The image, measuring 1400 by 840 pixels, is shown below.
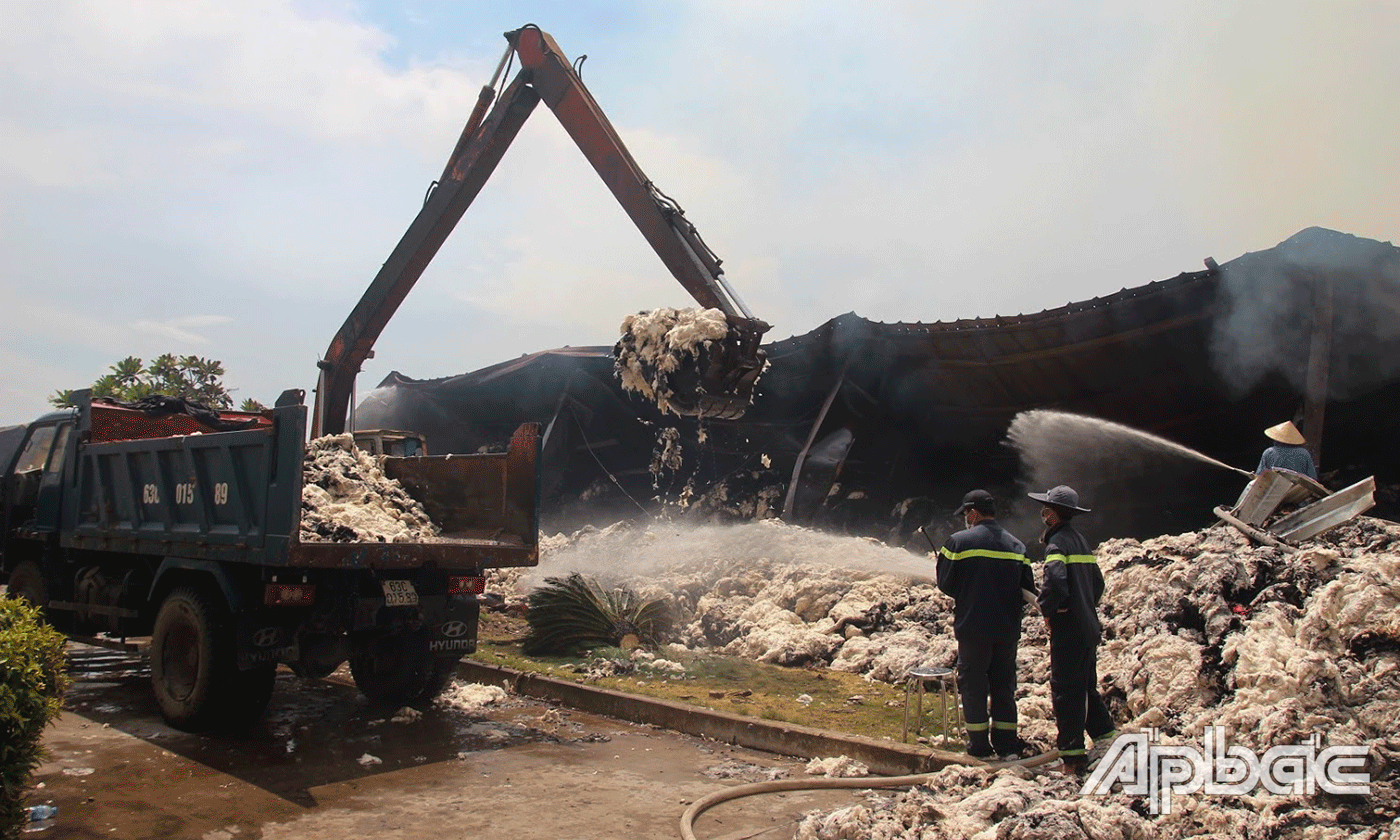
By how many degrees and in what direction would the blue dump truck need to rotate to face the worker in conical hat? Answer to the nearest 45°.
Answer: approximately 135° to its right

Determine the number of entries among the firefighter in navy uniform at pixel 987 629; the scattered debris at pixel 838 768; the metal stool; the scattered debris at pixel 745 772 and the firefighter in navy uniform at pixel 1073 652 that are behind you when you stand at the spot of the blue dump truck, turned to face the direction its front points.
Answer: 5

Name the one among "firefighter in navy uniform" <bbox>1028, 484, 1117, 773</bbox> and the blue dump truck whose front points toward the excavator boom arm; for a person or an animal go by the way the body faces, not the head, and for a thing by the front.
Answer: the firefighter in navy uniform

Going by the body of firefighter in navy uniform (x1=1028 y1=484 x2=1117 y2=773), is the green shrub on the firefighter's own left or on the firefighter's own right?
on the firefighter's own left

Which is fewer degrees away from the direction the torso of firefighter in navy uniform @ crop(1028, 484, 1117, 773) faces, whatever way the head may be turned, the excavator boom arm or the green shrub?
the excavator boom arm

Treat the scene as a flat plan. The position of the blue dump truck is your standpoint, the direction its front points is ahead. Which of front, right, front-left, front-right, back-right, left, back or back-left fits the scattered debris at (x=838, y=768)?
back

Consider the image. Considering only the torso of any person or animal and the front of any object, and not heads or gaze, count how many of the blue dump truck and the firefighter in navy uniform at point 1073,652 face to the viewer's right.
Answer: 0

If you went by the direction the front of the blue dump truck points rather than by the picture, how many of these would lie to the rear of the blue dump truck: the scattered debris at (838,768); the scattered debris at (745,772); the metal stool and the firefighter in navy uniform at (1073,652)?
4

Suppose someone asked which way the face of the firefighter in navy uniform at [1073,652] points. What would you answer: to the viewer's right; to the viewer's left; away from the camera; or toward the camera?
to the viewer's left

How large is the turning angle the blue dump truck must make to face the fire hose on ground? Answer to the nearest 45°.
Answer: approximately 180°

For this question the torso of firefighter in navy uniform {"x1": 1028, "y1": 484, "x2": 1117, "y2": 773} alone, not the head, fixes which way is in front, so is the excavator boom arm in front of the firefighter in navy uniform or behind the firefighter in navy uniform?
in front

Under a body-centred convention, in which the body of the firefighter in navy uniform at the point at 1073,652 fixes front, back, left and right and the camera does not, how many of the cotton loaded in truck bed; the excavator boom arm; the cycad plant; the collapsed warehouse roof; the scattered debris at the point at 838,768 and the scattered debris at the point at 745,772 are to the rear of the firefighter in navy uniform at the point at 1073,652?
0

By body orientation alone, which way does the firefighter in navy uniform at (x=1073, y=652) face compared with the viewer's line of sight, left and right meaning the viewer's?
facing away from the viewer and to the left of the viewer

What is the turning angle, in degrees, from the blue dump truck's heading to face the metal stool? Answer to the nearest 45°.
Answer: approximately 180°

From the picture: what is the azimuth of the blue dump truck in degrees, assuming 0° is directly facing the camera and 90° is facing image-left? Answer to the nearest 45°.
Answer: approximately 135°

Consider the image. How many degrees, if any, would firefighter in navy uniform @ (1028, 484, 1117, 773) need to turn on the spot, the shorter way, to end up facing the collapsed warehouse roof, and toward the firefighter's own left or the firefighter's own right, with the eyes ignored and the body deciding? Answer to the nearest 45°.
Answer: approximately 45° to the firefighter's own right

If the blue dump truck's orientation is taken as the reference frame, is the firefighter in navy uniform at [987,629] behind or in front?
behind
